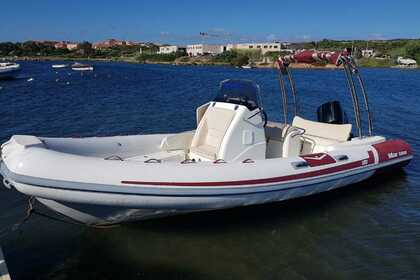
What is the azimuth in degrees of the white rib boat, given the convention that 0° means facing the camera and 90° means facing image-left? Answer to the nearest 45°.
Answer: approximately 45°

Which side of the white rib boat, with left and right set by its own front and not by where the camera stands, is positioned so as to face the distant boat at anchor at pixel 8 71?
right

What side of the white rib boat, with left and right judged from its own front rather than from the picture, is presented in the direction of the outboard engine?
back
